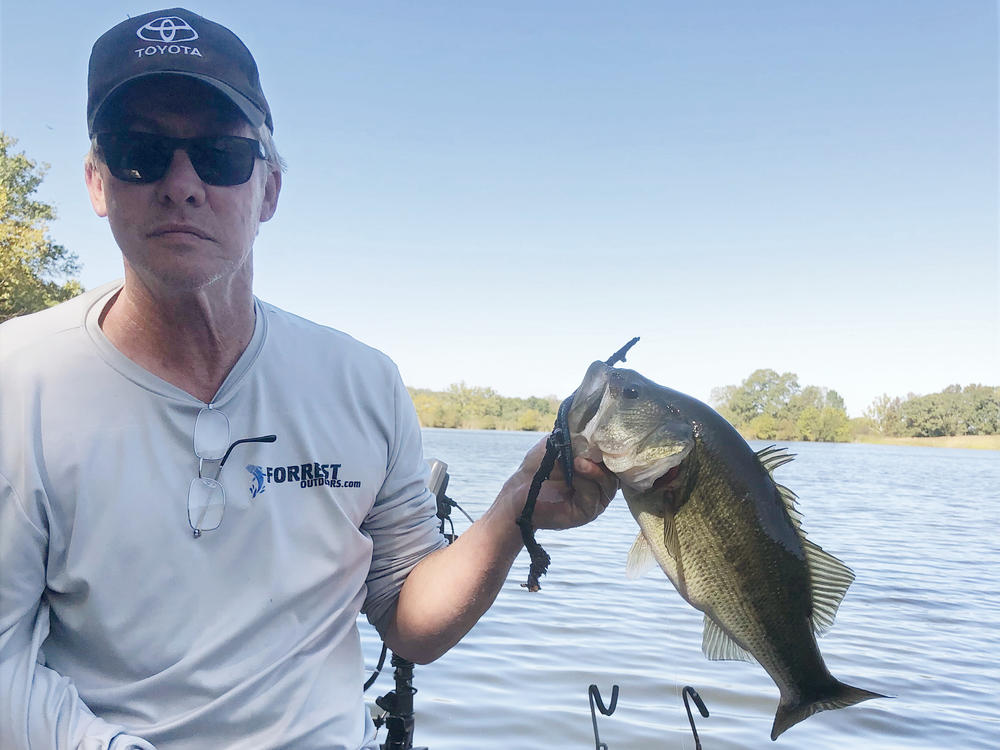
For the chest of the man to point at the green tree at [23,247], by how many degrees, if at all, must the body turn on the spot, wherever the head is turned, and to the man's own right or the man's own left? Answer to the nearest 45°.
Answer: approximately 180°

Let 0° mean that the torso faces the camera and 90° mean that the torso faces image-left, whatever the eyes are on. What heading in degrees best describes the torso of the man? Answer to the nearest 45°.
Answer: approximately 0°
